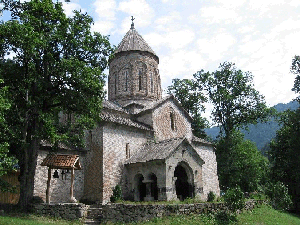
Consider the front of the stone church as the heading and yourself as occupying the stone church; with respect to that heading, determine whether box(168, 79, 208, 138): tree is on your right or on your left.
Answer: on your left

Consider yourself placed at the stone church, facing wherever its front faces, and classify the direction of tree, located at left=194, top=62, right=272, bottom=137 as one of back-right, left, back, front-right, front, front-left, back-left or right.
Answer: left

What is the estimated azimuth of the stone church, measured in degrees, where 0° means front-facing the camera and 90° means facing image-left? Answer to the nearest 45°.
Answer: approximately 315°

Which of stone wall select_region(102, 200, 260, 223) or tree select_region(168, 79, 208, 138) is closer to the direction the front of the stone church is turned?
the stone wall

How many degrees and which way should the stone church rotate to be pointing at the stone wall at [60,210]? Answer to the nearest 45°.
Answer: approximately 90° to its right

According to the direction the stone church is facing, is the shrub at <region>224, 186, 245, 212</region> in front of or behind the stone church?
in front

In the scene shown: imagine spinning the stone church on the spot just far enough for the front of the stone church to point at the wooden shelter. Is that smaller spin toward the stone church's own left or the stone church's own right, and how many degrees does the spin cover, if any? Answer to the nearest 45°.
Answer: approximately 90° to the stone church's own right

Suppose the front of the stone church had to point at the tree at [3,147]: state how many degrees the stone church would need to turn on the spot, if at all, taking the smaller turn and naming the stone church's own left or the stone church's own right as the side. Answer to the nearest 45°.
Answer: approximately 90° to the stone church's own right
